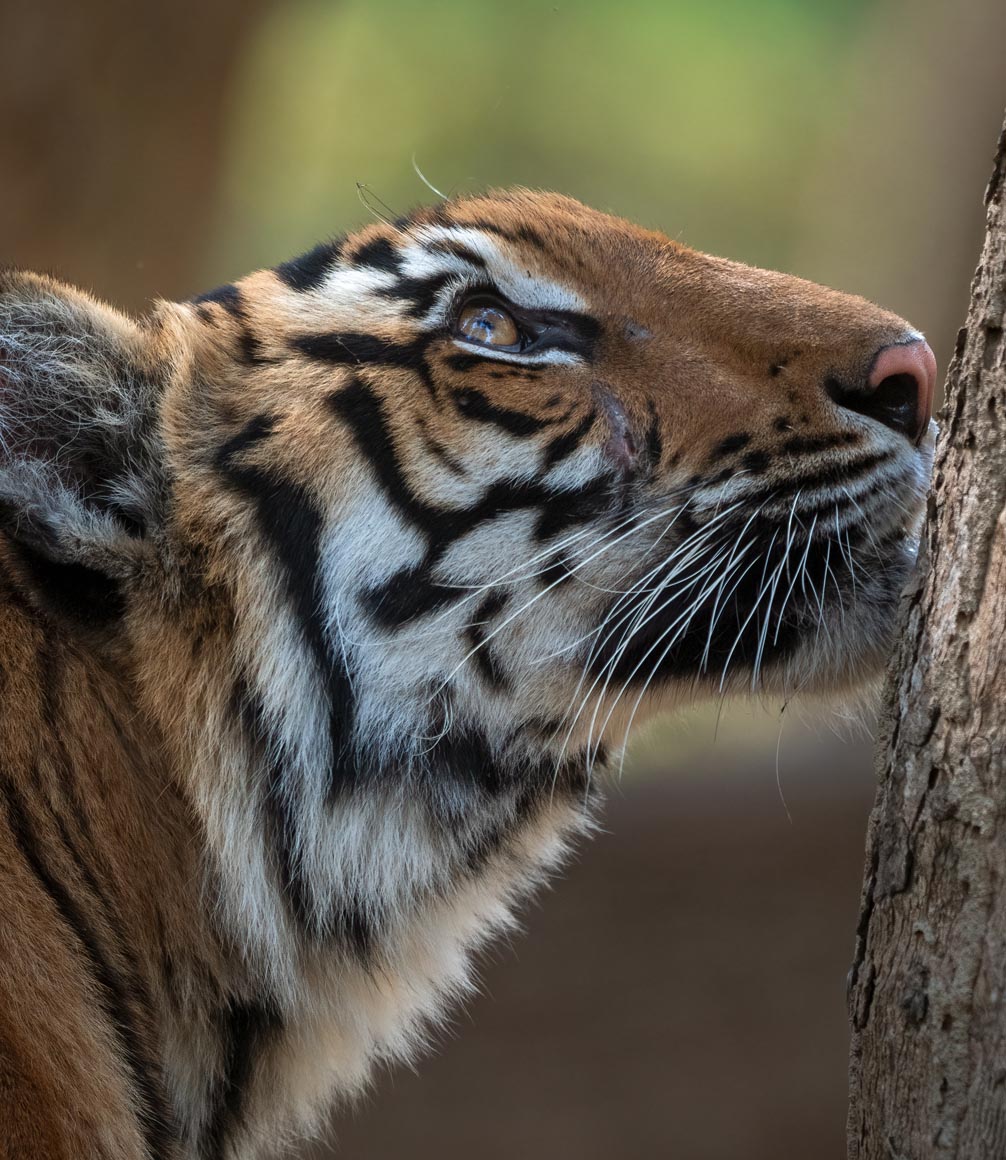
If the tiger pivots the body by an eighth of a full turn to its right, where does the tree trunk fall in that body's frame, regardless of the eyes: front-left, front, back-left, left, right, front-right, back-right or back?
front

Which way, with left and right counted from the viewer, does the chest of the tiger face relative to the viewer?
facing to the right of the viewer
